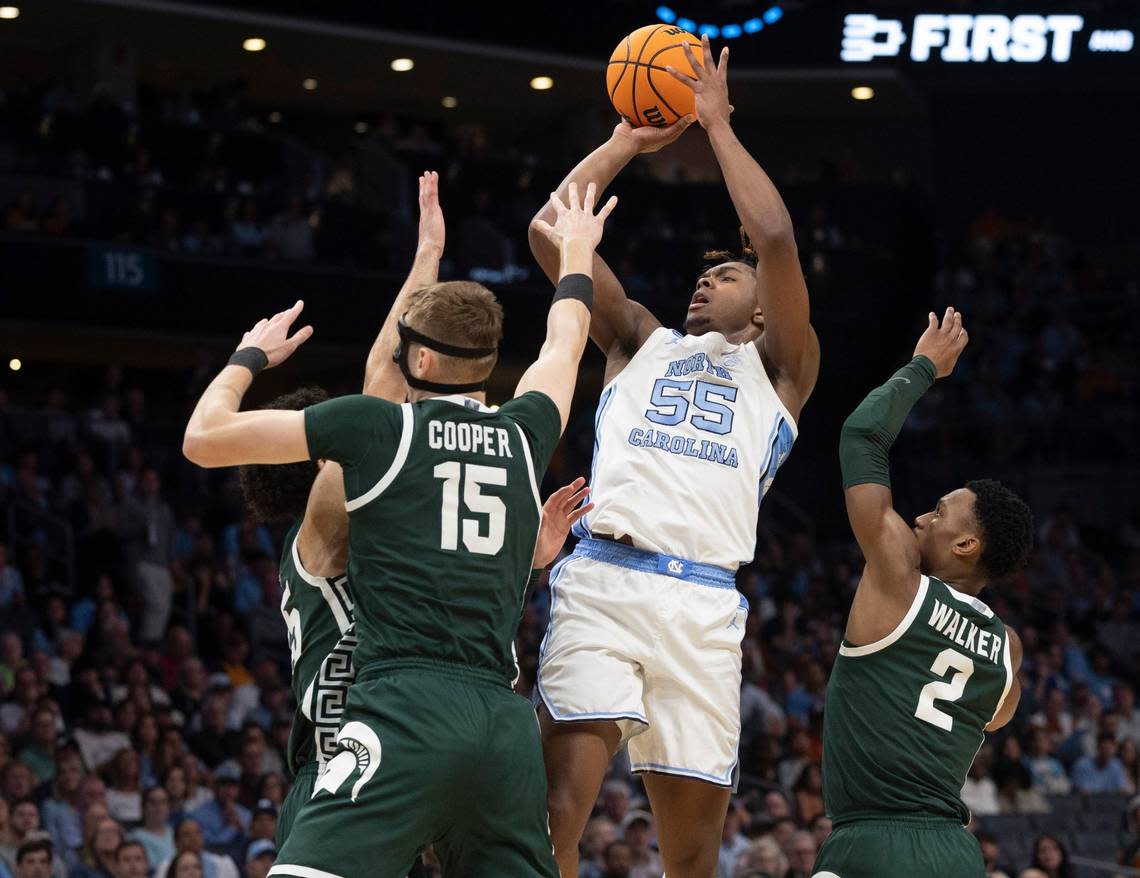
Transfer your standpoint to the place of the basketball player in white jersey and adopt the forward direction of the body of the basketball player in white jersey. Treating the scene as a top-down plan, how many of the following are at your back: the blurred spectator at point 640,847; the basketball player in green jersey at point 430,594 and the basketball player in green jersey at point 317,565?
1

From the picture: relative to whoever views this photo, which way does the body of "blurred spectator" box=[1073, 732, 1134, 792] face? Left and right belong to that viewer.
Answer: facing the viewer

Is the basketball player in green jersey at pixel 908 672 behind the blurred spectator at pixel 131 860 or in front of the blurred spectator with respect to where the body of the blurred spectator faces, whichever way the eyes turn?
in front

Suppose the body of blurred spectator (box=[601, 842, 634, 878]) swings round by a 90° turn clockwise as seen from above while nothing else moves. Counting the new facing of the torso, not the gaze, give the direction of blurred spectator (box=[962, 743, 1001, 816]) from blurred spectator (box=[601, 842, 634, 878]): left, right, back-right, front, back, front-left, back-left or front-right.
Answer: back-right

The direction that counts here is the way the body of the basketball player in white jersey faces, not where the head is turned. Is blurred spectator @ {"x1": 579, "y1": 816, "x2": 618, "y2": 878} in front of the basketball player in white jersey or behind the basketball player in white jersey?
behind

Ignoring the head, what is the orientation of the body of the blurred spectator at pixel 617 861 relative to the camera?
toward the camera

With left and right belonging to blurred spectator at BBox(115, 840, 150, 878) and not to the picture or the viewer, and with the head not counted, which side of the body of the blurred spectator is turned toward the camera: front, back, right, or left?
front

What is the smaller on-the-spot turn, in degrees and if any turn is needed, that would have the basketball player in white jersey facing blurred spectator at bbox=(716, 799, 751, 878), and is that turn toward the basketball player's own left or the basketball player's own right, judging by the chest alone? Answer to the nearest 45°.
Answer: approximately 180°

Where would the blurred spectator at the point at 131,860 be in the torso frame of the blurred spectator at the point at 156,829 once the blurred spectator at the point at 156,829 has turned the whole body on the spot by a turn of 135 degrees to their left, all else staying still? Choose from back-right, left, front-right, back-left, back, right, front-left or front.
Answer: back-right
